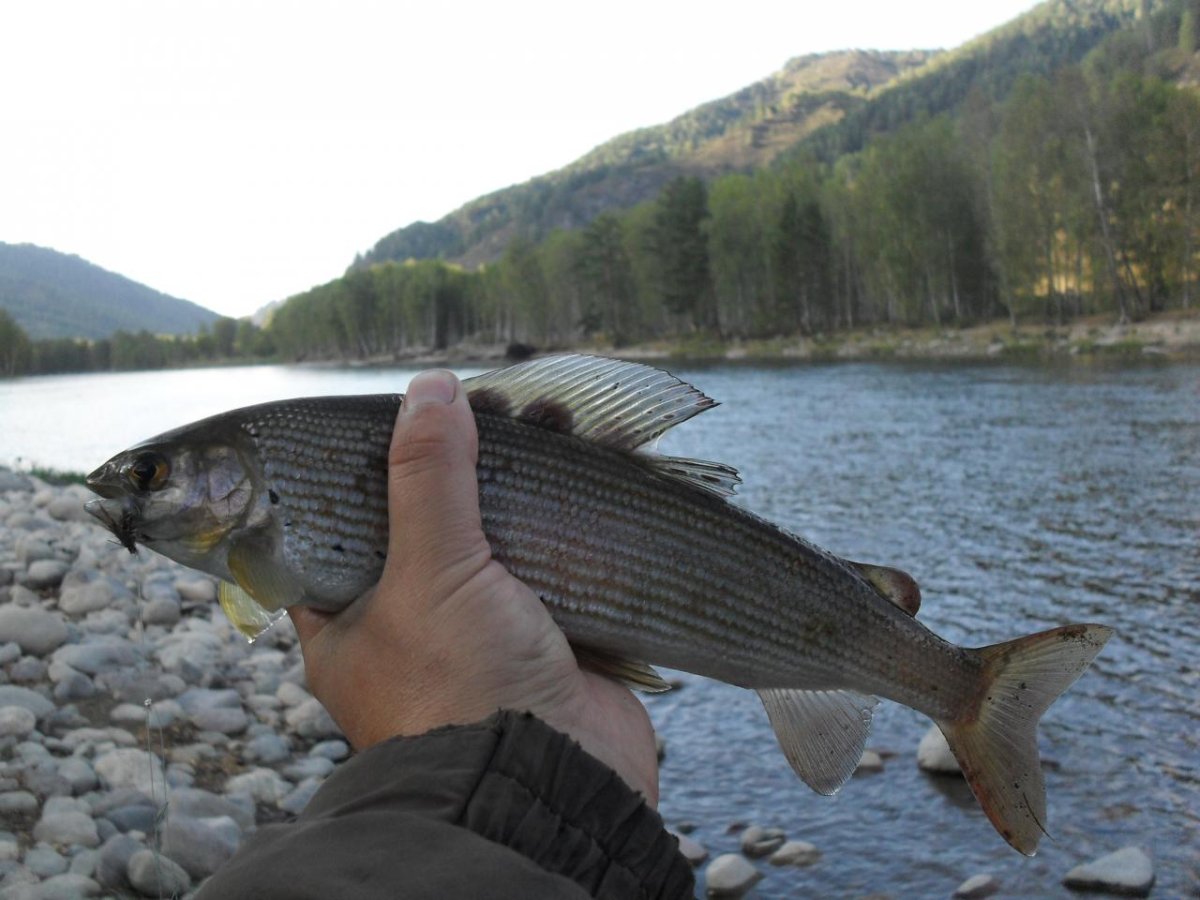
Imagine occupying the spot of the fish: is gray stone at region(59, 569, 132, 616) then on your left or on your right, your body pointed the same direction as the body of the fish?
on your right

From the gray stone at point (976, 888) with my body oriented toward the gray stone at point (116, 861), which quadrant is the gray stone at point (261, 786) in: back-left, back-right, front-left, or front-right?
front-right

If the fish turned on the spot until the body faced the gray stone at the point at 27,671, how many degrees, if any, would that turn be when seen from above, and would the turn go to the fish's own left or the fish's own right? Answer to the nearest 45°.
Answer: approximately 45° to the fish's own right

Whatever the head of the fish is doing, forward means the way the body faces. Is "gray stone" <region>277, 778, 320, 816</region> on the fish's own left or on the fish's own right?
on the fish's own right

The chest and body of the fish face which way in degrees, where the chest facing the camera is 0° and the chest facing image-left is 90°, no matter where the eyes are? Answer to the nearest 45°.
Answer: approximately 90°

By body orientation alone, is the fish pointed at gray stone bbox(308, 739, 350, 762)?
no

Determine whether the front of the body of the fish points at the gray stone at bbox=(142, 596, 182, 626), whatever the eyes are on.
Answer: no

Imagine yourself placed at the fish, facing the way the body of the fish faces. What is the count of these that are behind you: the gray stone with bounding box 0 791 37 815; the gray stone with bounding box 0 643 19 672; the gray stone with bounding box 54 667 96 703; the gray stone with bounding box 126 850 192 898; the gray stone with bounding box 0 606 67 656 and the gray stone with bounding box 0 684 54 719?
0

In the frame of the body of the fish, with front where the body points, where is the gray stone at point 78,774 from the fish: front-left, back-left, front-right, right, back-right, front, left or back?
front-right

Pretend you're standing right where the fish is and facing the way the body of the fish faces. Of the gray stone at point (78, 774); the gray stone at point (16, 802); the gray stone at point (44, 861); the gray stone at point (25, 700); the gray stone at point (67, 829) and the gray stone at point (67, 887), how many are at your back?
0

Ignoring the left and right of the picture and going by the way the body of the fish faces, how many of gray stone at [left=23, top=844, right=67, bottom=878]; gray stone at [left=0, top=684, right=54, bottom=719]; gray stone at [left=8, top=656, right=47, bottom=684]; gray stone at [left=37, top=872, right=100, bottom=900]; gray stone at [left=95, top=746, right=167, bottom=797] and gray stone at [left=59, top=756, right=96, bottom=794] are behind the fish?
0

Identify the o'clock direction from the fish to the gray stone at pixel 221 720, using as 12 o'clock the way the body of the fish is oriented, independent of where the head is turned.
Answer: The gray stone is roughly at 2 o'clock from the fish.

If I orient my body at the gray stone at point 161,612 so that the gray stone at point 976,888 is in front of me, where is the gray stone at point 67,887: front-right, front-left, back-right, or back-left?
front-right
